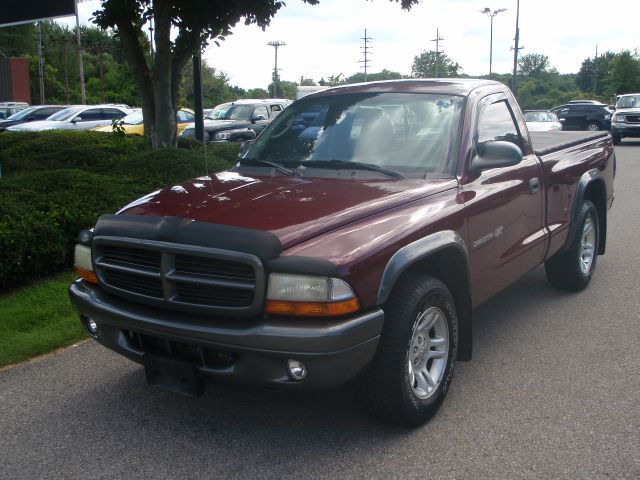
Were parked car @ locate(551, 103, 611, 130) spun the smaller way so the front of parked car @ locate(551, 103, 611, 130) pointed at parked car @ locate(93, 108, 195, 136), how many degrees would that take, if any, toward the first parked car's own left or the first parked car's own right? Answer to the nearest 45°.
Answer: approximately 45° to the first parked car's own left

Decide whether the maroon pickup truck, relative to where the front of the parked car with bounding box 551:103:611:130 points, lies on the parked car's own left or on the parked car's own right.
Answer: on the parked car's own left

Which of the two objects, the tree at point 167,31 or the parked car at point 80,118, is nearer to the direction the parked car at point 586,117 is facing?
the parked car

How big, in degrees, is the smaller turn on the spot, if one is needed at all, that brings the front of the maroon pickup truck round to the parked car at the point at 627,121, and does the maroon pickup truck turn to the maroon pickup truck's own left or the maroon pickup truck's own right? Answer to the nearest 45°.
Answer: approximately 180°

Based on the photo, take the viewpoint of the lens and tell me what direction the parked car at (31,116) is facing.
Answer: facing the viewer and to the left of the viewer

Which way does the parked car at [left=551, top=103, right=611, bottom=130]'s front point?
to the viewer's left

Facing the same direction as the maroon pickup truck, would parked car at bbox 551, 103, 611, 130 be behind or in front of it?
behind

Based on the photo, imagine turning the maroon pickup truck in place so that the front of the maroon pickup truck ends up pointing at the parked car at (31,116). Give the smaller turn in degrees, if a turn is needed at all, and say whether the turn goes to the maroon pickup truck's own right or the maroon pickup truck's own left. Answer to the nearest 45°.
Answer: approximately 90° to the maroon pickup truck's own right

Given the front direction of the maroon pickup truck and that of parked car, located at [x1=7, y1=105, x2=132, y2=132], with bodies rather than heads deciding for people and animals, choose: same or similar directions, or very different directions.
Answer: same or similar directions

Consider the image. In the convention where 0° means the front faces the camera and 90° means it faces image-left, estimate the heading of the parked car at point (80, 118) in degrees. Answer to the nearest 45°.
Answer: approximately 45°
